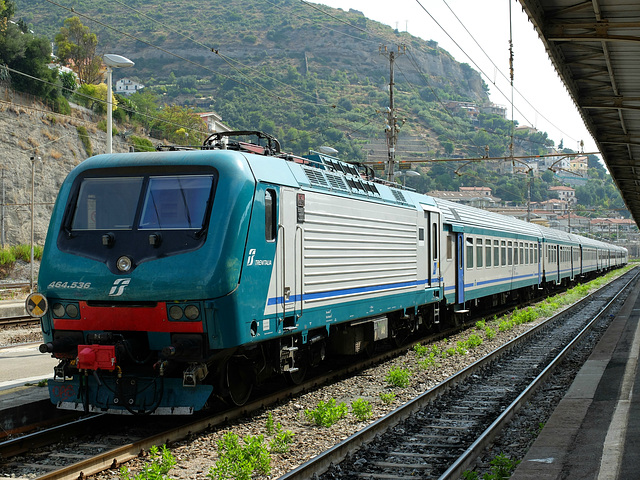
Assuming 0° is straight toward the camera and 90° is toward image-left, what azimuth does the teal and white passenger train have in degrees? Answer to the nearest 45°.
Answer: approximately 45°

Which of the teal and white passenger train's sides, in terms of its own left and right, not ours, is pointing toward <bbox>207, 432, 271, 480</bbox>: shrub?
front

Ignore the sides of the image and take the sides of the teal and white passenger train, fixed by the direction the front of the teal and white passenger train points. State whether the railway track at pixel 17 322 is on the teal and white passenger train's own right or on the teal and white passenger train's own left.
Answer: on the teal and white passenger train's own right

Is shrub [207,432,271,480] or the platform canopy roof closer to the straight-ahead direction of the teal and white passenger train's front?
the shrub
